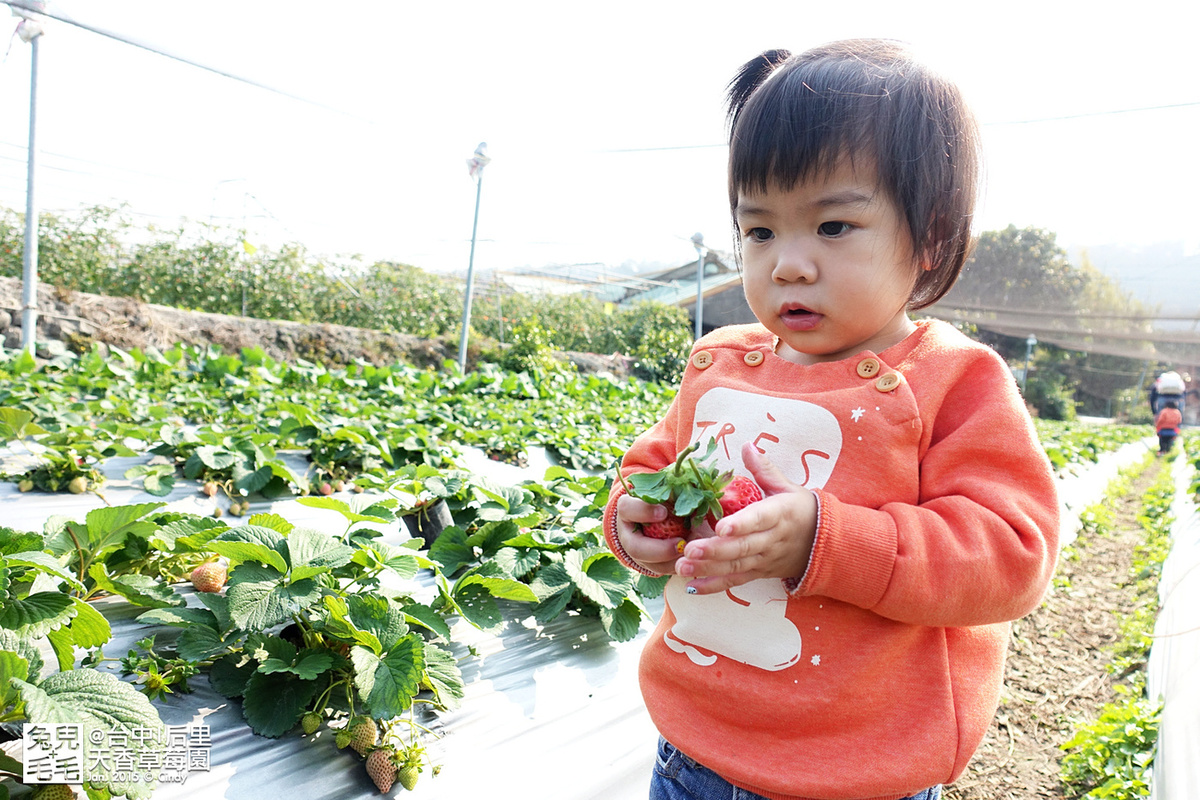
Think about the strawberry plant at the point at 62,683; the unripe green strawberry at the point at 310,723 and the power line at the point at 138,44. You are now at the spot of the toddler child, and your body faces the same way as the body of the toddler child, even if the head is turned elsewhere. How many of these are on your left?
0

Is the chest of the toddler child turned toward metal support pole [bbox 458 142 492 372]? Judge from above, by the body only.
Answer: no

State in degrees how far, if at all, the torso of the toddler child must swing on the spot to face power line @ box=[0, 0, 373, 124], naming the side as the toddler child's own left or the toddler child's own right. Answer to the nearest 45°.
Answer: approximately 90° to the toddler child's own right

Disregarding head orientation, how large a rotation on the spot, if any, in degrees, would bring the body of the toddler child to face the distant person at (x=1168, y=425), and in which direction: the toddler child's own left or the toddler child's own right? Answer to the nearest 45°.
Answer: approximately 135° to the toddler child's own right

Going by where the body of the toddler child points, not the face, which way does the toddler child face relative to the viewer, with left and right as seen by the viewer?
facing the viewer and to the left of the viewer

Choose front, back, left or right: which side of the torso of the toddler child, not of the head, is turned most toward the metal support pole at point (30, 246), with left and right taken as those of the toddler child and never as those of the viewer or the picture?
right

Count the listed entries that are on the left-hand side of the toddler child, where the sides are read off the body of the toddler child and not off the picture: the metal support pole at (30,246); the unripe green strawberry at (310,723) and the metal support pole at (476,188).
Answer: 0

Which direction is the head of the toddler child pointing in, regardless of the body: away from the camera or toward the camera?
toward the camera

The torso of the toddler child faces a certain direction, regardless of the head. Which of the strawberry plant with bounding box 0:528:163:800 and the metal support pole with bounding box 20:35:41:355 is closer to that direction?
the strawberry plant

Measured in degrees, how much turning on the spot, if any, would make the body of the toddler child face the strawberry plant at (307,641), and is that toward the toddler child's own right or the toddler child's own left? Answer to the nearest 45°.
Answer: approximately 45° to the toddler child's own right

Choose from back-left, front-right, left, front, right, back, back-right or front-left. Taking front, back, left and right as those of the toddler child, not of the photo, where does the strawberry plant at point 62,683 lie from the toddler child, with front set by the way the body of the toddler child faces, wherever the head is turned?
front-right

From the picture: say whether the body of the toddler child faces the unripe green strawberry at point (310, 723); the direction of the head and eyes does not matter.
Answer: no

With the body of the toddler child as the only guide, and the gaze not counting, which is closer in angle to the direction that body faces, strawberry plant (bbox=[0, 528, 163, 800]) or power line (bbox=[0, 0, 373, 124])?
the strawberry plant

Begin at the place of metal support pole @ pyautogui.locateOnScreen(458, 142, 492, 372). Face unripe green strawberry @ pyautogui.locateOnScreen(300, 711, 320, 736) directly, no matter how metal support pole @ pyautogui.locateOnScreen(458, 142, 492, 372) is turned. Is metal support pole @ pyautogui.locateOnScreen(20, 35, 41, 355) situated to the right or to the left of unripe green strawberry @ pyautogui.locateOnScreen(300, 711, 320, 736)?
right

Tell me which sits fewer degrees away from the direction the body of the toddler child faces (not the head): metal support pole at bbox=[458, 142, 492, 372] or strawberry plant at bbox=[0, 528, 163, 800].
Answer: the strawberry plant

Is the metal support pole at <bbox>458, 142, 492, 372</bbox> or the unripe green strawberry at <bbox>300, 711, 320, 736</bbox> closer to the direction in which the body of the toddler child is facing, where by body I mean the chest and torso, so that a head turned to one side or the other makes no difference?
the unripe green strawberry

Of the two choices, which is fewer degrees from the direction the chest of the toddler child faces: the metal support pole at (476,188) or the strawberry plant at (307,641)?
the strawberry plant
